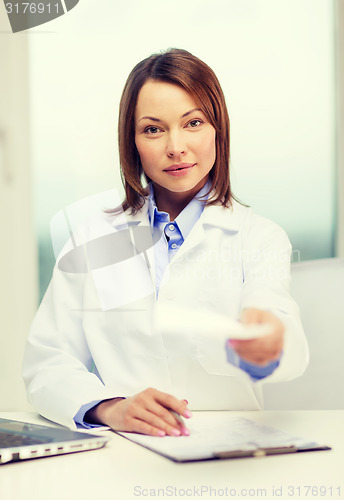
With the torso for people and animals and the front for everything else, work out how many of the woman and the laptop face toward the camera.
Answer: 1

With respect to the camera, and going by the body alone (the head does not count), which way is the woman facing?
toward the camera

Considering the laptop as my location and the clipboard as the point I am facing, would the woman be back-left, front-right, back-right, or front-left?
front-left
